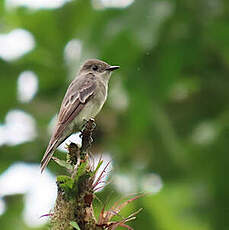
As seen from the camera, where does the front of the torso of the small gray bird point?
to the viewer's right
